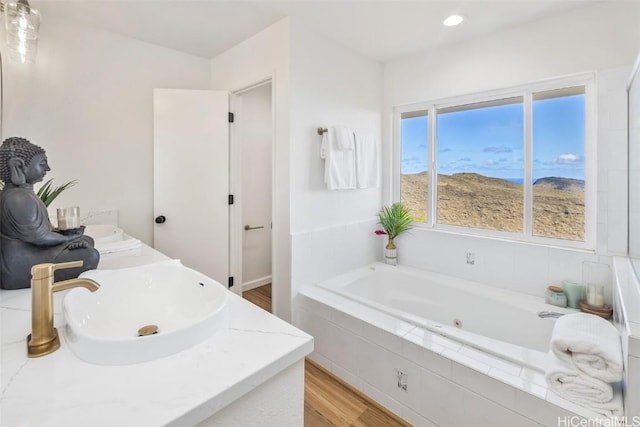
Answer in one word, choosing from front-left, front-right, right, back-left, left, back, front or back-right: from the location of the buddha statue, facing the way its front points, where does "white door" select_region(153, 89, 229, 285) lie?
front-left

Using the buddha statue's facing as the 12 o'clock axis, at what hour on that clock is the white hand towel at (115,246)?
The white hand towel is roughly at 10 o'clock from the buddha statue.

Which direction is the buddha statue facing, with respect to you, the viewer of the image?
facing to the right of the viewer

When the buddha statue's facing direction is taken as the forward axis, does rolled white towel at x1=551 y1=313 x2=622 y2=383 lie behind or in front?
in front

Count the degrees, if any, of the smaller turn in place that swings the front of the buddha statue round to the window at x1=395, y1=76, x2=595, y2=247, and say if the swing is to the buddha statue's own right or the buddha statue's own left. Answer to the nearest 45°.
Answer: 0° — it already faces it

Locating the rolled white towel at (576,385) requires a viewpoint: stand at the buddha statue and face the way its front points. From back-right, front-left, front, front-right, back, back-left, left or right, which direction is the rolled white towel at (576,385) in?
front-right

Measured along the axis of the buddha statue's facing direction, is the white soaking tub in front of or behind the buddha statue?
in front
